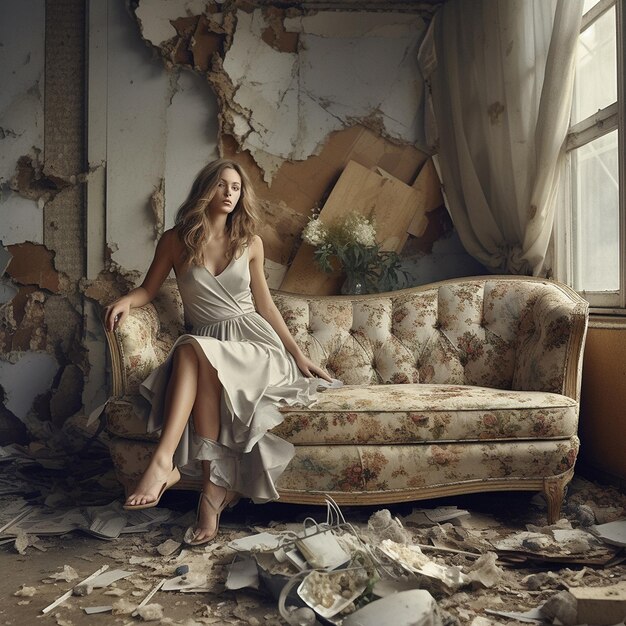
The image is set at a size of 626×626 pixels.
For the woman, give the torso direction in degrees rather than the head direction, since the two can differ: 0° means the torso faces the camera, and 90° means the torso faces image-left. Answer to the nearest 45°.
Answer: approximately 0°

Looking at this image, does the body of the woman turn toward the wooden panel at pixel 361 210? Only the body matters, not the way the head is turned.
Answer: no

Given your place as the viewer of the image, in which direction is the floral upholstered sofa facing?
facing the viewer

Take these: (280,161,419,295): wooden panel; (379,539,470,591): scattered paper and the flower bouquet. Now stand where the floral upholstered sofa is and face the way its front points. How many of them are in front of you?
1

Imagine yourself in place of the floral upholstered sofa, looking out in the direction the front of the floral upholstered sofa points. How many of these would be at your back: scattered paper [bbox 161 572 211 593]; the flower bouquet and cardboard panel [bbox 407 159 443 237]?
2

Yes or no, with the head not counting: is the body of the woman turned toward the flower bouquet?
no

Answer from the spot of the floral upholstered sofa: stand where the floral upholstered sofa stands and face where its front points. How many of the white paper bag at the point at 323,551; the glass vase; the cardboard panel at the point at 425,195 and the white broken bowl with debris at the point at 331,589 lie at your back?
2

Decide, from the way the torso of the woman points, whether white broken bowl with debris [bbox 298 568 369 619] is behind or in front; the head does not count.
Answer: in front

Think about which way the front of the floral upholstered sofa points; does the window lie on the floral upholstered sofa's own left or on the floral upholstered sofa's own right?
on the floral upholstered sofa's own left

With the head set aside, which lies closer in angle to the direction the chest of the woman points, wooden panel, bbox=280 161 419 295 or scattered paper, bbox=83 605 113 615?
the scattered paper

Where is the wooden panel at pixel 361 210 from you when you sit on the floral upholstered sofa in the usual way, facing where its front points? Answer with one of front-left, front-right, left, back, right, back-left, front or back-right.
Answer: back

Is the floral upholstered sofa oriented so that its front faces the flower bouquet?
no

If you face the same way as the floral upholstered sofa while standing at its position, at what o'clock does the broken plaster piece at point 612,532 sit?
The broken plaster piece is roughly at 10 o'clock from the floral upholstered sofa.
